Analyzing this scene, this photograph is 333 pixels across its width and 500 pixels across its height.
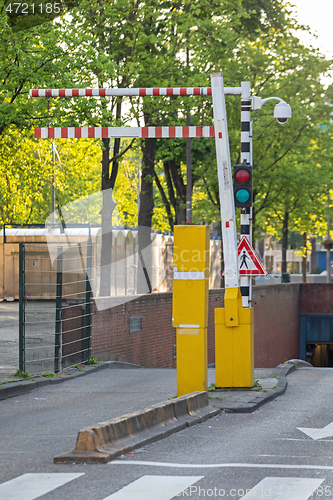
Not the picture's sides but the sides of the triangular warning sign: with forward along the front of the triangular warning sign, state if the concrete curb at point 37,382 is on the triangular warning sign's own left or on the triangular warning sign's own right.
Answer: on the triangular warning sign's own right

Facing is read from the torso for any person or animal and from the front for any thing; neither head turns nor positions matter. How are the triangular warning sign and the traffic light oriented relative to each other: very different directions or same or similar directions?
same or similar directions

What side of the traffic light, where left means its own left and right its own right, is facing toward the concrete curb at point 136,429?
front

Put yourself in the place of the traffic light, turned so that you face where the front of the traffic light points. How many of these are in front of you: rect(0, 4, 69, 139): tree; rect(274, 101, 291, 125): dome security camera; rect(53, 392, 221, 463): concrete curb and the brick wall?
1

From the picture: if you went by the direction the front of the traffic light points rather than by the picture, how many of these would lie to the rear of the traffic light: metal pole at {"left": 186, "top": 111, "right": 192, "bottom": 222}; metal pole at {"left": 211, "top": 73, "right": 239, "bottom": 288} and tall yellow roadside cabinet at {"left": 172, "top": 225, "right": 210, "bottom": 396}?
1

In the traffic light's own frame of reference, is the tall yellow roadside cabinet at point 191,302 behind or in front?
in front

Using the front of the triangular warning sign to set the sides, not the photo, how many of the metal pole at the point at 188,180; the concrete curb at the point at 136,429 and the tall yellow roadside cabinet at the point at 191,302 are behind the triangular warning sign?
1

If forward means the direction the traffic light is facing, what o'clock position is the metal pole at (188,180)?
The metal pole is roughly at 6 o'clock from the traffic light.

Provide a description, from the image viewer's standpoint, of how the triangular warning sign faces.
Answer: facing the viewer

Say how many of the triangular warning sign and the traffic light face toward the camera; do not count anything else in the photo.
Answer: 2

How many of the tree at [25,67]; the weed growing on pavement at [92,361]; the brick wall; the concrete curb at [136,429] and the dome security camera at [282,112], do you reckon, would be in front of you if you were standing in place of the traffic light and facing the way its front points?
1

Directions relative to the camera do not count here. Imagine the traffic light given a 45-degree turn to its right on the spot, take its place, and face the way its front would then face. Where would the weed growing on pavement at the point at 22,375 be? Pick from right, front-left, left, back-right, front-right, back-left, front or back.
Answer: front-right

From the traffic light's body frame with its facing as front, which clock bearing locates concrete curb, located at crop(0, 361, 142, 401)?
The concrete curb is roughly at 3 o'clock from the traffic light.

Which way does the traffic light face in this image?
toward the camera

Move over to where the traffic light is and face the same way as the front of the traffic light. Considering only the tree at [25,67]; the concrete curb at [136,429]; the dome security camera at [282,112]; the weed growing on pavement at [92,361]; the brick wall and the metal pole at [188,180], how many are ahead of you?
1

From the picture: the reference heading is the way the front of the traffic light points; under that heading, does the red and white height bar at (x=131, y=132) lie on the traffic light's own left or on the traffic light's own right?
on the traffic light's own right
